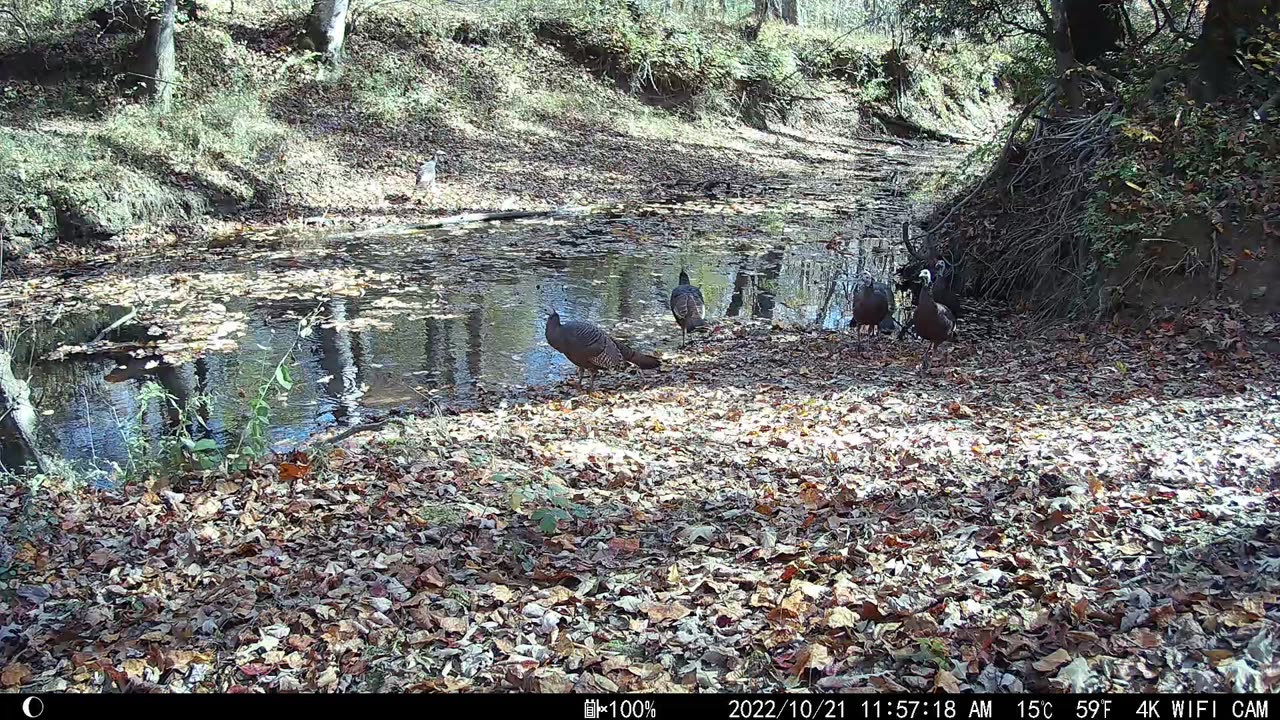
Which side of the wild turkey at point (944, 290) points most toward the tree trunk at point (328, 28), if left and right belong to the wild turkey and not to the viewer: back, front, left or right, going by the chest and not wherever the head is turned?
right

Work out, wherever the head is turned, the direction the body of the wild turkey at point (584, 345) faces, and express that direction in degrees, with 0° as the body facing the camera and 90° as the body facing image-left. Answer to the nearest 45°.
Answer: approximately 90°

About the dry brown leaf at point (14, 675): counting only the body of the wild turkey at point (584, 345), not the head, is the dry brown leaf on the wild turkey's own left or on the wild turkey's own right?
on the wild turkey's own left

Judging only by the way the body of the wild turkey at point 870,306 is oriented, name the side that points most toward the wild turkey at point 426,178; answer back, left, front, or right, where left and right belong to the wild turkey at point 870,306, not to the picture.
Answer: right

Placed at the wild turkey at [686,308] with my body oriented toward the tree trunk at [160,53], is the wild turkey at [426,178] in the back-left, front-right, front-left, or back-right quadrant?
front-right

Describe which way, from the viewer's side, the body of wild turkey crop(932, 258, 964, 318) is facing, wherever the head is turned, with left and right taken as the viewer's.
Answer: facing the viewer and to the left of the viewer
